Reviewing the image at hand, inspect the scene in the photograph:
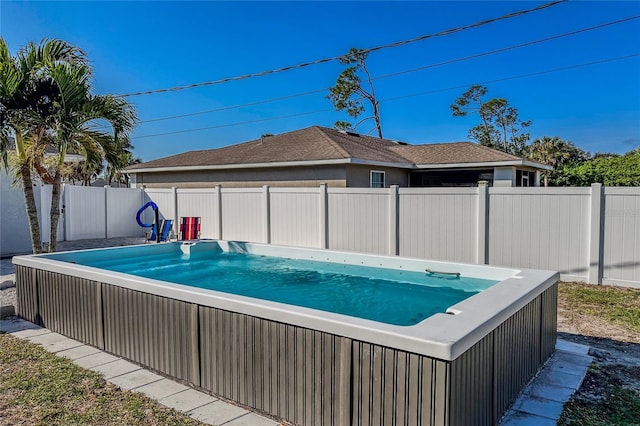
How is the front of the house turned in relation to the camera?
facing away from the viewer and to the left of the viewer
